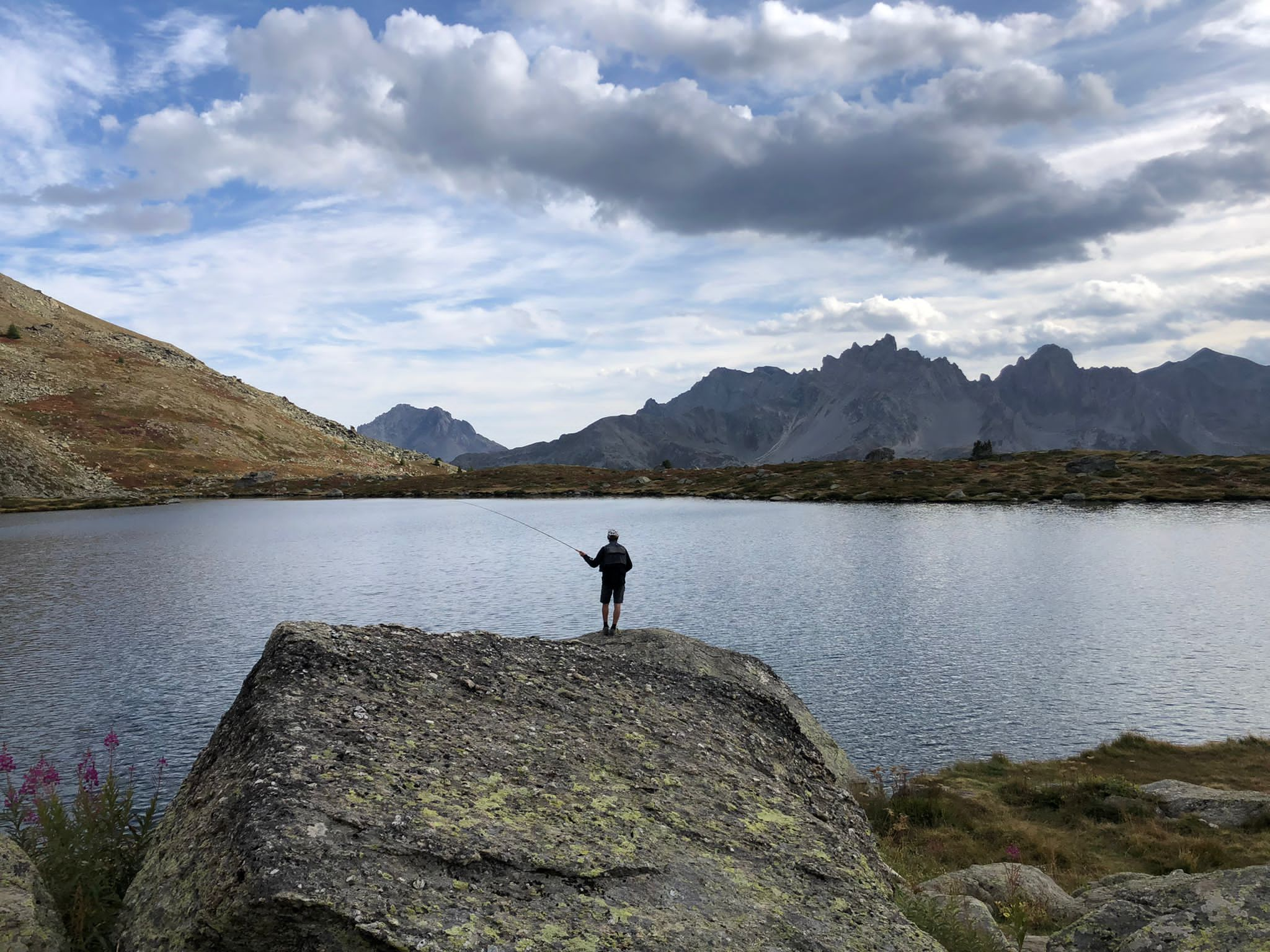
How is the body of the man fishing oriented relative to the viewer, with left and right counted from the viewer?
facing away from the viewer

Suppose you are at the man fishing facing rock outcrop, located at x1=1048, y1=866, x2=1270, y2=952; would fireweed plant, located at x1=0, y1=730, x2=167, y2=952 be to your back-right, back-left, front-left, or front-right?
front-right

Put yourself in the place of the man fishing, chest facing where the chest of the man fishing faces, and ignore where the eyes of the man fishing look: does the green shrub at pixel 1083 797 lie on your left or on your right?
on your right

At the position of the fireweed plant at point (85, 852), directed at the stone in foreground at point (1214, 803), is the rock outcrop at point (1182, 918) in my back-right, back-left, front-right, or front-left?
front-right

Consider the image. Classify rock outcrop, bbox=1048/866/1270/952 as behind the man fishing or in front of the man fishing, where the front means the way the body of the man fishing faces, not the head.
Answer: behind

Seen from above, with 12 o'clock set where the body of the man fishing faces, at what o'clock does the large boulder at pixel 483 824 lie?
The large boulder is roughly at 6 o'clock from the man fishing.

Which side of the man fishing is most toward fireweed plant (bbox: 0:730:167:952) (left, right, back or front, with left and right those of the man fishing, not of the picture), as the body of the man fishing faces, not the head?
back

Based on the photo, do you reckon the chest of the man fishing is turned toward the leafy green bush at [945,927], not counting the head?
no

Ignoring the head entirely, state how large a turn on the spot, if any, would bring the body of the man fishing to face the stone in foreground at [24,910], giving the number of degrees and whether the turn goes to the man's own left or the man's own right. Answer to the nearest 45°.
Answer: approximately 180°
